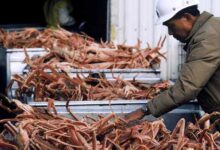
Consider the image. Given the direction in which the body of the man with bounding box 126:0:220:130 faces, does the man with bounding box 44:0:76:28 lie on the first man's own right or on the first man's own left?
on the first man's own right

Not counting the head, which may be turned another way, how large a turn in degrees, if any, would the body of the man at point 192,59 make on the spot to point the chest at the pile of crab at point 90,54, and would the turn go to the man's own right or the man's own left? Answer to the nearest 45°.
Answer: approximately 45° to the man's own right

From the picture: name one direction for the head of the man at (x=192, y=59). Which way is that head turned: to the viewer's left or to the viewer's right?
to the viewer's left

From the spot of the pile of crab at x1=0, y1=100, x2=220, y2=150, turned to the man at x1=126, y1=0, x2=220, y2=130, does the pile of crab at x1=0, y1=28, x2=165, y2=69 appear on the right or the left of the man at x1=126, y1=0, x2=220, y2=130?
left

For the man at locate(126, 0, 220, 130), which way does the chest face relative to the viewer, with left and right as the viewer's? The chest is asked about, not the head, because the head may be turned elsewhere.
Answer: facing to the left of the viewer
